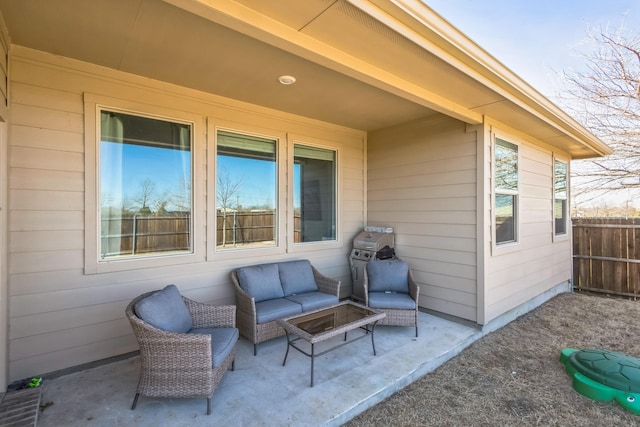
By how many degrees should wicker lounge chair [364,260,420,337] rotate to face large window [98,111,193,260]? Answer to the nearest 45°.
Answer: approximately 45° to its right

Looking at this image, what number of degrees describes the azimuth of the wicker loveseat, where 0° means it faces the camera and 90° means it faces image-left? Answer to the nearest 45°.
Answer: approximately 315°

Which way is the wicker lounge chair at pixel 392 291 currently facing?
toward the camera

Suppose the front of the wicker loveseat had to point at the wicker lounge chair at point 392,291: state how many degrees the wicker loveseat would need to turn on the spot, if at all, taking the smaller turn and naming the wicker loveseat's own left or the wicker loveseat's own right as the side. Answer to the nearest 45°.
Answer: approximately 45° to the wicker loveseat's own left

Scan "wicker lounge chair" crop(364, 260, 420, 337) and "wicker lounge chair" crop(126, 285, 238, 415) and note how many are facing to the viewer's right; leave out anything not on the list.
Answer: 1

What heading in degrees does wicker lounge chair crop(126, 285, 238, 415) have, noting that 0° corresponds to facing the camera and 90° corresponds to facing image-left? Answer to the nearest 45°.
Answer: approximately 270°

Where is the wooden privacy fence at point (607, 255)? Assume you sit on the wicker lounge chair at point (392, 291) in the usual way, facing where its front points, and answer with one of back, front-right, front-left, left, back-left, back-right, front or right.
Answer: back-left

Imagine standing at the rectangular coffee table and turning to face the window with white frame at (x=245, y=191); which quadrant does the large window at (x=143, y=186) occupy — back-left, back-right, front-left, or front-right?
front-left

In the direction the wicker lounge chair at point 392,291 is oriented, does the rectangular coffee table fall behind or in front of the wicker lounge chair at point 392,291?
in front
